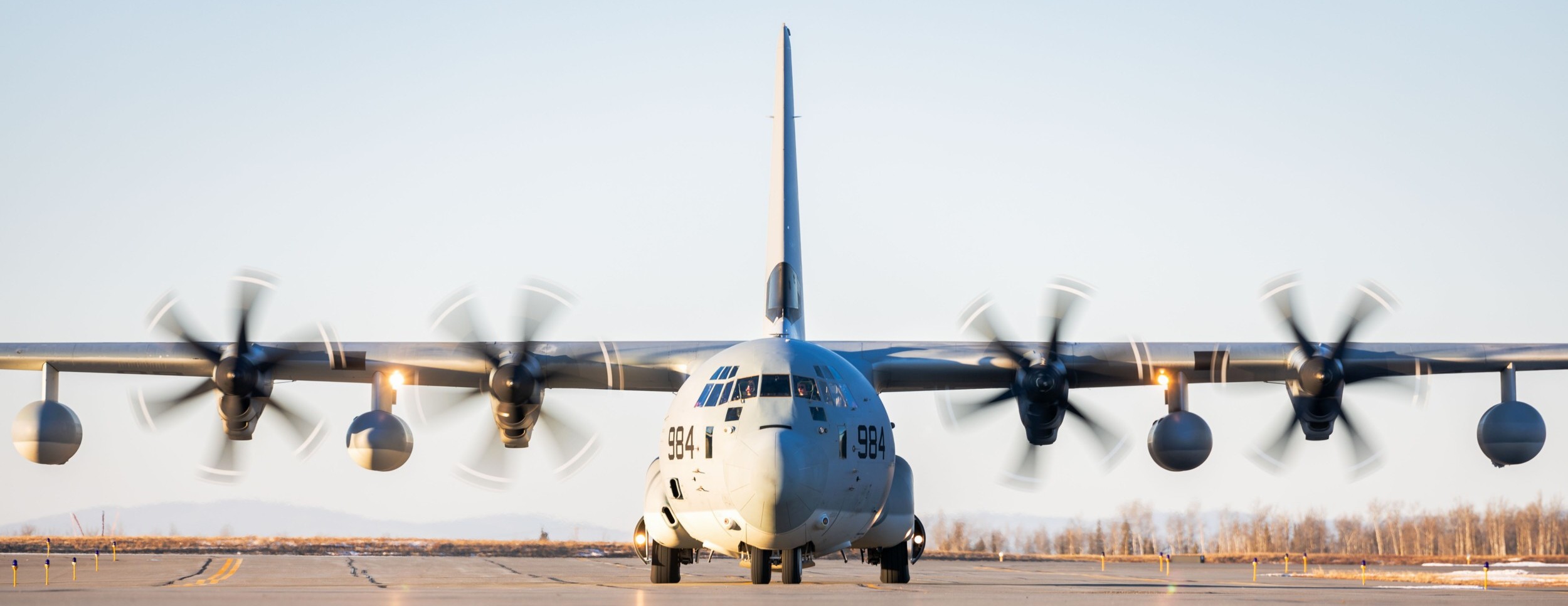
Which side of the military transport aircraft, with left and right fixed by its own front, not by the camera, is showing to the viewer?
front
